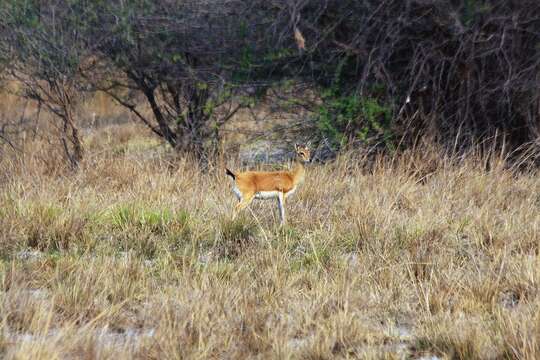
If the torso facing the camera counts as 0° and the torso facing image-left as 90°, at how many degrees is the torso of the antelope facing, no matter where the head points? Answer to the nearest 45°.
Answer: approximately 270°
